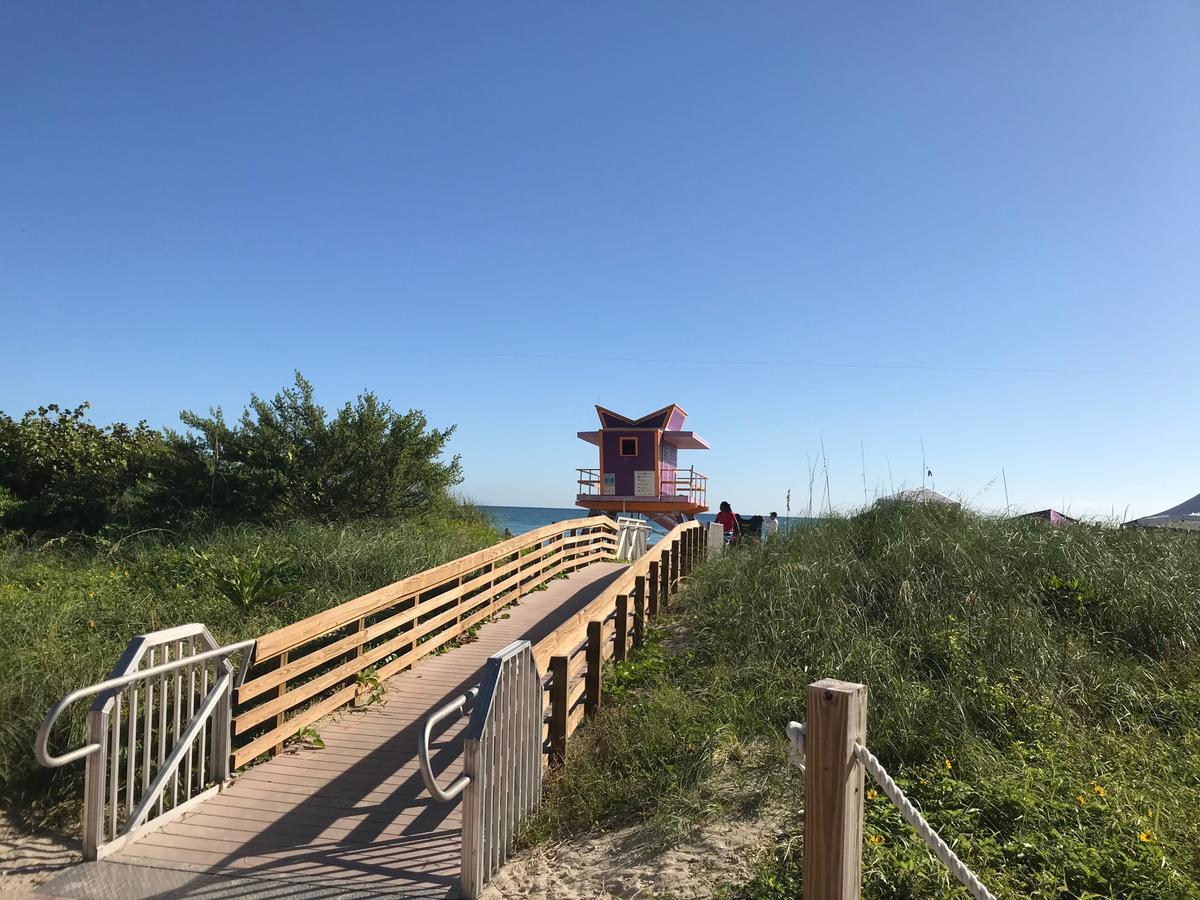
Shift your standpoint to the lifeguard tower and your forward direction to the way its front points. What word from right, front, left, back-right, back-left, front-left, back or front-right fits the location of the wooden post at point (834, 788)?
back

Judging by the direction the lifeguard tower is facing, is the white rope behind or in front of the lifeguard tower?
behind

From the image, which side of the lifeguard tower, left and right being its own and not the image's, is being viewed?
back

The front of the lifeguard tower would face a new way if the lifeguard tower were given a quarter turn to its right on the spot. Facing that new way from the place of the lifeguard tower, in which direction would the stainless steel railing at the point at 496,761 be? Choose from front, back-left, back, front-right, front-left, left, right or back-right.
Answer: right

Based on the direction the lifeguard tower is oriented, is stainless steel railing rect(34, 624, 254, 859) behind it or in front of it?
behind
